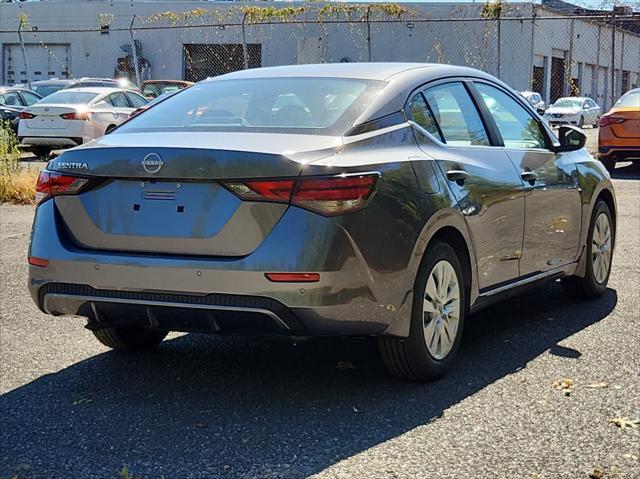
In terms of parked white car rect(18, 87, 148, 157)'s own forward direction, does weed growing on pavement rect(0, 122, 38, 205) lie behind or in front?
behind

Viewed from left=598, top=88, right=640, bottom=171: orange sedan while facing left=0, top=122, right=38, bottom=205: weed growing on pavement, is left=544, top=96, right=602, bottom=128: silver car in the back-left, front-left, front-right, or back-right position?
back-right

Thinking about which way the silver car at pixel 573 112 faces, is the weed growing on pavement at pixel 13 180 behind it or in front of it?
in front

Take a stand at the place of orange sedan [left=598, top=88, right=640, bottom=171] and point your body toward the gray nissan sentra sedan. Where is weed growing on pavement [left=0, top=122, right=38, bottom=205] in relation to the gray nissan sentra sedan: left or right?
right

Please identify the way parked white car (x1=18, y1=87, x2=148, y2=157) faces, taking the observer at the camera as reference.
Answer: facing away from the viewer and to the right of the viewer

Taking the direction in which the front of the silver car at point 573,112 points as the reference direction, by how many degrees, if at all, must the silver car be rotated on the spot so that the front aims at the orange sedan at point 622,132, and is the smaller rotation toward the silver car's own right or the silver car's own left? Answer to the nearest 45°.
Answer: approximately 45° to the silver car's own left

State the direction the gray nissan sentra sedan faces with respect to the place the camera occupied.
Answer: facing away from the viewer and to the right of the viewer

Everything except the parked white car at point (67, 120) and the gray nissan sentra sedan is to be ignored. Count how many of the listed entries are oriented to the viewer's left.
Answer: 0

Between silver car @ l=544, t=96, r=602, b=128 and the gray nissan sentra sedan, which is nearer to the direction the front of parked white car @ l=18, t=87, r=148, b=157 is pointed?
the silver car

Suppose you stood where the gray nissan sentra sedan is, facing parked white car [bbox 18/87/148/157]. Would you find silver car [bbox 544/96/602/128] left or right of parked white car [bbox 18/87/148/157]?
right

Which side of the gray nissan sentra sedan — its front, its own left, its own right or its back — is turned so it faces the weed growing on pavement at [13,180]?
left

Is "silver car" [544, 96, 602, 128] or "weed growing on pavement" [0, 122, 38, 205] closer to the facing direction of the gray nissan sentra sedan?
the silver car

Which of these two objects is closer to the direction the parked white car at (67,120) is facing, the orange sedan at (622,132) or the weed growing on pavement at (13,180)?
the orange sedan

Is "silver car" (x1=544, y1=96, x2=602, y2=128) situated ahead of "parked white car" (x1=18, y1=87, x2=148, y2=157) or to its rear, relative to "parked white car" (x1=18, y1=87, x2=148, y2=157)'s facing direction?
ahead

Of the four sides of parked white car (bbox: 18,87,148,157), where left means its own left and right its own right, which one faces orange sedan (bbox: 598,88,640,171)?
right

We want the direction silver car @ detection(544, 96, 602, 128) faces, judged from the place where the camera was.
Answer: facing the viewer and to the left of the viewer
